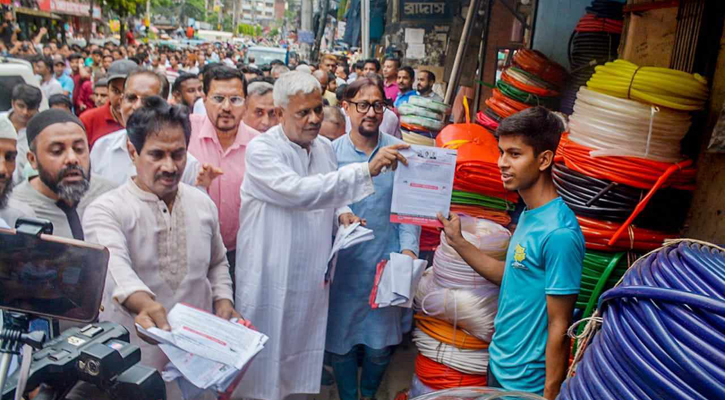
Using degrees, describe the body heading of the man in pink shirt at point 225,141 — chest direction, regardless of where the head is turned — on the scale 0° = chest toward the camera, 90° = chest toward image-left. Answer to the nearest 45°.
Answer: approximately 0°

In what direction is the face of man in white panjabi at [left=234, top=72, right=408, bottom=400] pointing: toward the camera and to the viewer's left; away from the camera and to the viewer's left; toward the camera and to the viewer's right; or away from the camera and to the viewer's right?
toward the camera and to the viewer's right

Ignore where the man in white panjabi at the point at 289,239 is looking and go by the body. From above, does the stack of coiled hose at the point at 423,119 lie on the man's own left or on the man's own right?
on the man's own left

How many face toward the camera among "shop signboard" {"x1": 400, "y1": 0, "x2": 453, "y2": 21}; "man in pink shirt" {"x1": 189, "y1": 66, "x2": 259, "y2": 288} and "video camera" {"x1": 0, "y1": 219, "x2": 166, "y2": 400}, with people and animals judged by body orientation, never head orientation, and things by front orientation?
2

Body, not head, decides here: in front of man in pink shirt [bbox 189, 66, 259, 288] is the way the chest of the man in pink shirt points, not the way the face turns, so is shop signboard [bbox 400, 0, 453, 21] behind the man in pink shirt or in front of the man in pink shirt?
behind

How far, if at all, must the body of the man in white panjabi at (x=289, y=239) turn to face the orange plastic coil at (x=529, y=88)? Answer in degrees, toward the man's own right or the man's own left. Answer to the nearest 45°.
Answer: approximately 90° to the man's own left

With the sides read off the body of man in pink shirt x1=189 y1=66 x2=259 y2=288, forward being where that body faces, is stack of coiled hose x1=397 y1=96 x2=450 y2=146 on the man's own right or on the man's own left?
on the man's own left

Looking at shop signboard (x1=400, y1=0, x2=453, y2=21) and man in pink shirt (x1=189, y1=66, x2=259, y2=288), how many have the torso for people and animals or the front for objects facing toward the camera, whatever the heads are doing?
2

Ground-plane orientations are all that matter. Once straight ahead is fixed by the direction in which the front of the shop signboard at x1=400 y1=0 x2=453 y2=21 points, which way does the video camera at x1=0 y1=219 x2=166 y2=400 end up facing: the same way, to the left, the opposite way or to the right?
the opposite way

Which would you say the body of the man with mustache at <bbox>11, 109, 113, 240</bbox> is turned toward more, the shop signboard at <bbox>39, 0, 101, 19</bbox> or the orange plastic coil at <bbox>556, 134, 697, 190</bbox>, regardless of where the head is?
the orange plastic coil

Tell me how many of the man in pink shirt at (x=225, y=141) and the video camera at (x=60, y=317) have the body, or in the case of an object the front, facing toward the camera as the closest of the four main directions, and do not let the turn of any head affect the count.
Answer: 1

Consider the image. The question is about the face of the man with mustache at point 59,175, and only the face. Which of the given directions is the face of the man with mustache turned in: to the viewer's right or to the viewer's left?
to the viewer's right
